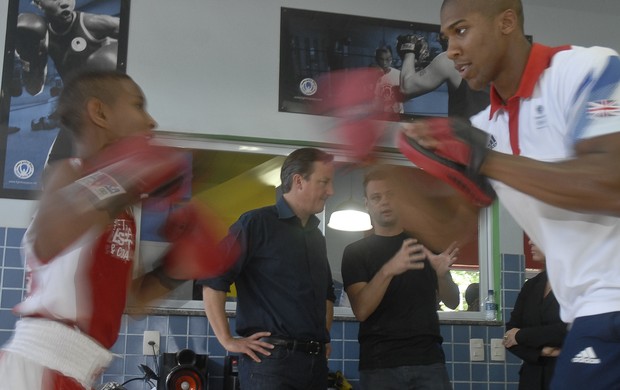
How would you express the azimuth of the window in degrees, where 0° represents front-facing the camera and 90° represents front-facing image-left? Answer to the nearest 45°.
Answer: approximately 0°

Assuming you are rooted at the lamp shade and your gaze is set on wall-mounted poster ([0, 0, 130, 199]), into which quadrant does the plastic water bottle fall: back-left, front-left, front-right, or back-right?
back-left

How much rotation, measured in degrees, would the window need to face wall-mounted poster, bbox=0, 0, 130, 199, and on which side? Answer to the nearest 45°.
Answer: approximately 45° to its right

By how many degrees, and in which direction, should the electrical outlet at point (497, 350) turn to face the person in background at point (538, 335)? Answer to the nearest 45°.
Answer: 0° — it already faces them
